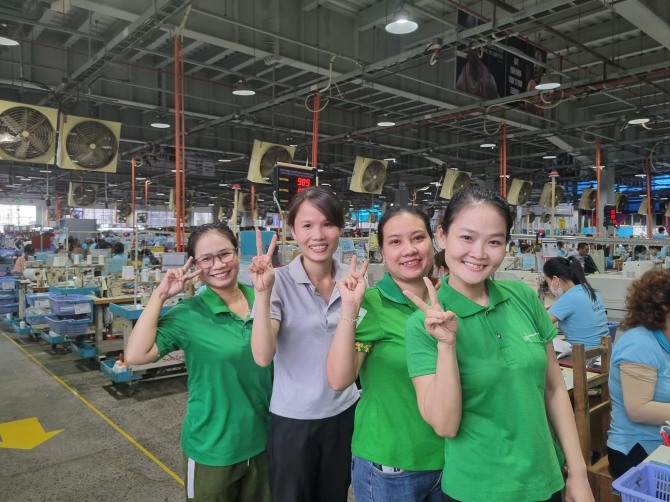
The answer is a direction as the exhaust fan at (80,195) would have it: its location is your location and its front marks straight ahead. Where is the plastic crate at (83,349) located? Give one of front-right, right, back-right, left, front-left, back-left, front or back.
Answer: front

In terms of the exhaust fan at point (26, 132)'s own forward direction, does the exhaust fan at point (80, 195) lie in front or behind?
behind

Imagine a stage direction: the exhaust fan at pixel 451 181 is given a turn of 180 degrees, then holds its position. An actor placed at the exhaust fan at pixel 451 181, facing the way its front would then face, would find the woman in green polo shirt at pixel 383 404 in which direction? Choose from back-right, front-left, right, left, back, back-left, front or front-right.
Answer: back-left

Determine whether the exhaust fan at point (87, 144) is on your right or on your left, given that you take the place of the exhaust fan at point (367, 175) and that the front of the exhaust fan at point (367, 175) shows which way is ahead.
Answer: on your right

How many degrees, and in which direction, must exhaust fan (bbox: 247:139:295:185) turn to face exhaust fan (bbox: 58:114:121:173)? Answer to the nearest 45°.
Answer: approximately 90° to its right

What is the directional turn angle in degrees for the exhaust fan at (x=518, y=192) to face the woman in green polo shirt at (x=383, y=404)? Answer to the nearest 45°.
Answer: approximately 45° to its right

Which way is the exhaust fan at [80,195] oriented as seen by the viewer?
toward the camera

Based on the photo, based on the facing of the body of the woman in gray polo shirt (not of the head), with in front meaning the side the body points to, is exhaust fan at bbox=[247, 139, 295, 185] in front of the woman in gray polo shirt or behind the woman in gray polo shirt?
behind

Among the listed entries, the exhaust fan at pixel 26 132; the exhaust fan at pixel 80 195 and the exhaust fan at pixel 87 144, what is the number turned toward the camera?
3

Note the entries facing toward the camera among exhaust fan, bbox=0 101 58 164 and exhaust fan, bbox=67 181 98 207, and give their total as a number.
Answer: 2

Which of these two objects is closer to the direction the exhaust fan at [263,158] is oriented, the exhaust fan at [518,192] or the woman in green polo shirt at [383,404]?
the woman in green polo shirt

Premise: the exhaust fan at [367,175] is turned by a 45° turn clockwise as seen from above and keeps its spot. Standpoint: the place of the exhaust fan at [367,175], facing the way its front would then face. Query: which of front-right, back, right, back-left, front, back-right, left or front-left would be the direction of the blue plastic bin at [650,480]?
front

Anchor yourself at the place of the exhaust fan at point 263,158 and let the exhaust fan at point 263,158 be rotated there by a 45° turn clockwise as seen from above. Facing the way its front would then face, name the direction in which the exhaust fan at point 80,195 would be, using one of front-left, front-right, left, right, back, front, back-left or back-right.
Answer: back-right

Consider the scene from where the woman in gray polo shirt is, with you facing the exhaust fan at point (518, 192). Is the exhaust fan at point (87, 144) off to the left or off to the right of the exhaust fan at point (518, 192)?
left
